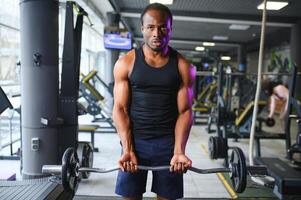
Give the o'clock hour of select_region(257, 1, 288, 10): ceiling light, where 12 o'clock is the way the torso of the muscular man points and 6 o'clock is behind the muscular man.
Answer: The ceiling light is roughly at 7 o'clock from the muscular man.

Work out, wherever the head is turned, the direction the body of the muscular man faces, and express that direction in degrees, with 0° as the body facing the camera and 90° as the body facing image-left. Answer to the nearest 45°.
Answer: approximately 0°

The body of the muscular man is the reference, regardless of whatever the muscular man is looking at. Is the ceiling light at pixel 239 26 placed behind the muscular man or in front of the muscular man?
behind

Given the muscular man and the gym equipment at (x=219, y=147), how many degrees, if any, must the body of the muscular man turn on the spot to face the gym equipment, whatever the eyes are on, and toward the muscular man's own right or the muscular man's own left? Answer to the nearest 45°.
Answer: approximately 180°

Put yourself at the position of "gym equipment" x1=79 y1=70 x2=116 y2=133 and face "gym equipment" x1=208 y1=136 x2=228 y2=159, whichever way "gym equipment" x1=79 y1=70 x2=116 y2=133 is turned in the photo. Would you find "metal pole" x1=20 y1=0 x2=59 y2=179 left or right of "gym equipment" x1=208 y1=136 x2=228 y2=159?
right

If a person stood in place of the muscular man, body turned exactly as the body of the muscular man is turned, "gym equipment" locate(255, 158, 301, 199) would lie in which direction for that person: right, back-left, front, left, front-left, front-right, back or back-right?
back-left

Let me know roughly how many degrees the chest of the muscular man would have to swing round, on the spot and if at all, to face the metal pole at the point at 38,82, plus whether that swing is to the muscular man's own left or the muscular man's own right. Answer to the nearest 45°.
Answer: approximately 135° to the muscular man's own right
